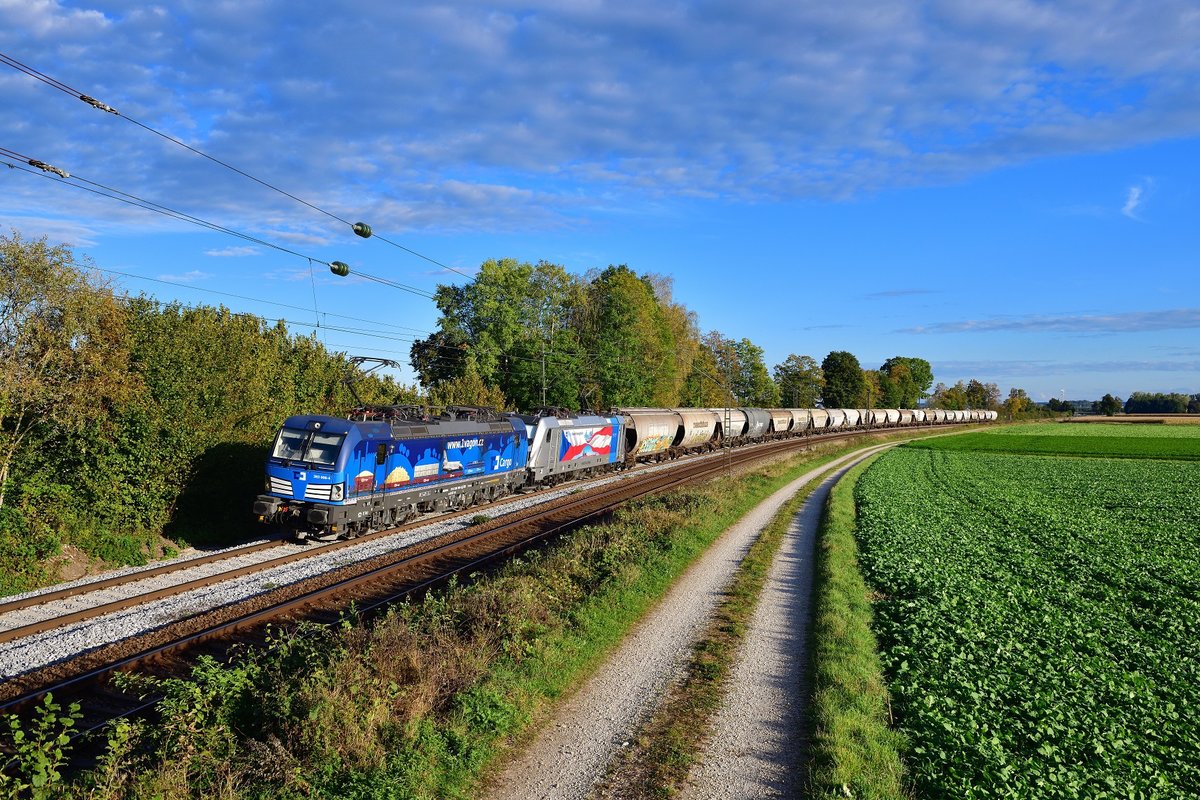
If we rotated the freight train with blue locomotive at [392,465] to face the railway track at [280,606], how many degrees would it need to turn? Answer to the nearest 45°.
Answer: approximately 45° to its left

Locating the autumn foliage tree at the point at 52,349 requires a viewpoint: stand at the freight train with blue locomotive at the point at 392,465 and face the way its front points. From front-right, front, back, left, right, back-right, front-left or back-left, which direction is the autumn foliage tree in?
front

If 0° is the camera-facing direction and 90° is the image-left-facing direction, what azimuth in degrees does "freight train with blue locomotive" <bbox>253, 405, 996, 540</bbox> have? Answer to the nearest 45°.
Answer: approximately 45°
